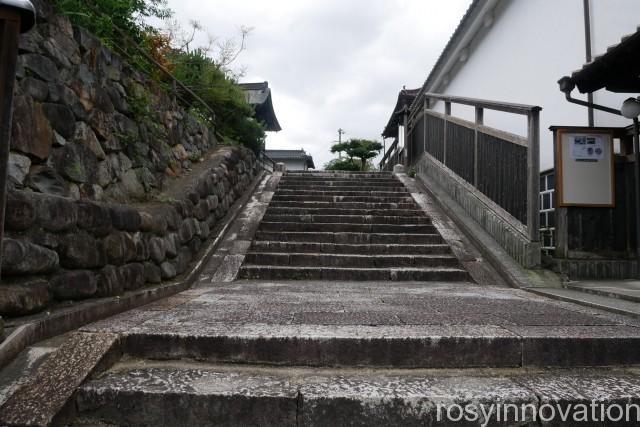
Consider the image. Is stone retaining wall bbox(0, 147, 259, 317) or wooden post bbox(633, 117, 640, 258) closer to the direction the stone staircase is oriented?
the stone retaining wall

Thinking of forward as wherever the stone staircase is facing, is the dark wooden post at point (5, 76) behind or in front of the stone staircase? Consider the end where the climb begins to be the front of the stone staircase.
in front

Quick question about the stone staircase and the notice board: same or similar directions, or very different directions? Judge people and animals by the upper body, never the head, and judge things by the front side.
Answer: same or similar directions

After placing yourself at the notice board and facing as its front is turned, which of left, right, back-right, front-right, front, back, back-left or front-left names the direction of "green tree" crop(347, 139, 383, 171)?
back-right

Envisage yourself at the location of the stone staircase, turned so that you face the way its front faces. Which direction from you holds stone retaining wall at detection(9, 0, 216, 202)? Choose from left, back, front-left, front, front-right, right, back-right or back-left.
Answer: front-right

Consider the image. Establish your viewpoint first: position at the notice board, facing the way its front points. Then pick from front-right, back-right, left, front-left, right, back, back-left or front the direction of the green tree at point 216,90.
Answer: right

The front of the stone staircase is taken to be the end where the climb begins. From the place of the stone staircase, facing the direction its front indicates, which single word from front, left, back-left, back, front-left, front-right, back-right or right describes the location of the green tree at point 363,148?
back

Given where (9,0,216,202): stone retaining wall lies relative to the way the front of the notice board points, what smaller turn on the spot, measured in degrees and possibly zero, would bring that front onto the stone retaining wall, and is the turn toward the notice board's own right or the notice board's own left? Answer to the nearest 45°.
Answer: approximately 45° to the notice board's own right

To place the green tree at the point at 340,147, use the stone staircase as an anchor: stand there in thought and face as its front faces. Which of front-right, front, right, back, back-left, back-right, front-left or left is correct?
back

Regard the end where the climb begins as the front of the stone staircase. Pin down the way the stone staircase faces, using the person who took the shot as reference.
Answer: facing the viewer

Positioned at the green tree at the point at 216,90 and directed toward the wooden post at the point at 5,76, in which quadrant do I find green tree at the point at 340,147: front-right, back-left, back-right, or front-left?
back-left

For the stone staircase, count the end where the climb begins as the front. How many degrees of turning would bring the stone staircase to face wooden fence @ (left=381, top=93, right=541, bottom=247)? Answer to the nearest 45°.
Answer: approximately 90° to its left
